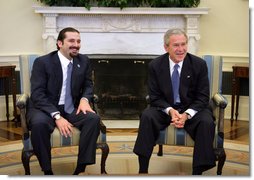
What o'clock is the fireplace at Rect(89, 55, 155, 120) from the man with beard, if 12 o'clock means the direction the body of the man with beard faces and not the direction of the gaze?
The fireplace is roughly at 8 o'clock from the man with beard.

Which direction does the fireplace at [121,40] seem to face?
toward the camera

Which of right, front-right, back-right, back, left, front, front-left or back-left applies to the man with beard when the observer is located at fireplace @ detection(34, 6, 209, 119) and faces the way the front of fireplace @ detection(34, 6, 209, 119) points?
front

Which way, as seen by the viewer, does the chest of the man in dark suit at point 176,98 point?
toward the camera

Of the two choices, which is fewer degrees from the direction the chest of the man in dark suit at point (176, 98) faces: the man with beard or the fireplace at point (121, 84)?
the man with beard

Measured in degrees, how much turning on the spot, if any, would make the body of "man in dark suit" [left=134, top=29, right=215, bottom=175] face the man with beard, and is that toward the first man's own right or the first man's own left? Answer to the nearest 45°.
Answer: approximately 90° to the first man's own right

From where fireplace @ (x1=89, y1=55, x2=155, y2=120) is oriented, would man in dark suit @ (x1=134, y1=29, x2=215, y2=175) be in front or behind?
in front

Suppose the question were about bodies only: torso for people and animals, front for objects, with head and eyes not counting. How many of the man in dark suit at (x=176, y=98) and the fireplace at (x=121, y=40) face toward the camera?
2

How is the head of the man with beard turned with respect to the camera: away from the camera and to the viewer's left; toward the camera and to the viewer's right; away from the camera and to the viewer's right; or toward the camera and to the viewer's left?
toward the camera and to the viewer's right

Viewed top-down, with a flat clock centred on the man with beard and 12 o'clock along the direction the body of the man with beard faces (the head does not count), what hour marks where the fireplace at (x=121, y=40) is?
The fireplace is roughly at 8 o'clock from the man with beard.

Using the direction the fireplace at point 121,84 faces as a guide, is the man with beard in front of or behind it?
in front
